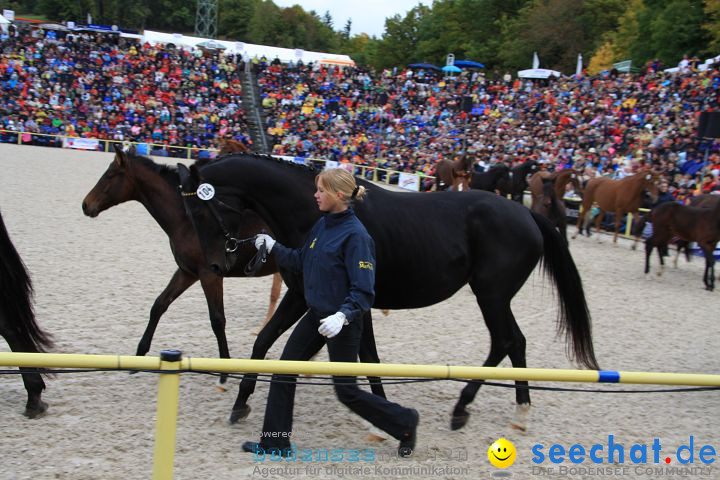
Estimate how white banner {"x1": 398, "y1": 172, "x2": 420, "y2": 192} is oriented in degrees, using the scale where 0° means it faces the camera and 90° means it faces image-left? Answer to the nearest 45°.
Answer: approximately 0°

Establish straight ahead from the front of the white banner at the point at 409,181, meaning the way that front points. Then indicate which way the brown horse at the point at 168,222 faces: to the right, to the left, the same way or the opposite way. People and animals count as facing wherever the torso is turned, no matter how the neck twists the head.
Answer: to the right

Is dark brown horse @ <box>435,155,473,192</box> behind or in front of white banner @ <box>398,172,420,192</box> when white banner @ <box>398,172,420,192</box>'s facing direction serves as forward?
in front

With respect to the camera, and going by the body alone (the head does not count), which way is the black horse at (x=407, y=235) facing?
to the viewer's left

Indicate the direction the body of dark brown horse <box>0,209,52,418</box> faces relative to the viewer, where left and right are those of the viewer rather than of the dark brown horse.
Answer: facing to the left of the viewer

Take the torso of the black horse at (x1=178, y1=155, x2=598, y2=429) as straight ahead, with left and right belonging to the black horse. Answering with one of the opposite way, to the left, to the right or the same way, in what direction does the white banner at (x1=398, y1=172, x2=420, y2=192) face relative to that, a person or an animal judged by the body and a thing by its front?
to the left

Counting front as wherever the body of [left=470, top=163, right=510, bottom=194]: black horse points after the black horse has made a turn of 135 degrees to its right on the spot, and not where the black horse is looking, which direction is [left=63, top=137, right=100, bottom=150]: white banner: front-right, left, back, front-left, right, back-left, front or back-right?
right

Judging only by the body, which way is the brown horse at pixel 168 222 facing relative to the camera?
to the viewer's left

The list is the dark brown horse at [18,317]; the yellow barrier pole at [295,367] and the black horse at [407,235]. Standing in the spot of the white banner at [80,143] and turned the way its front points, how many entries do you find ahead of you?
3

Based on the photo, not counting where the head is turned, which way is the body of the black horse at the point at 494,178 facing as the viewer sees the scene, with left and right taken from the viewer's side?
facing to the right of the viewer
